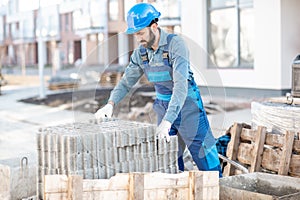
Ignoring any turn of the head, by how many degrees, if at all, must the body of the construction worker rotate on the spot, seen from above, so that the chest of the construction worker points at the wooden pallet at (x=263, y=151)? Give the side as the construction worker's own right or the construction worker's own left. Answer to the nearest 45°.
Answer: approximately 180°

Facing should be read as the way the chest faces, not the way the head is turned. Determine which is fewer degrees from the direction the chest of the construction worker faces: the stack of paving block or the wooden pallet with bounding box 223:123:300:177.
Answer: the stack of paving block

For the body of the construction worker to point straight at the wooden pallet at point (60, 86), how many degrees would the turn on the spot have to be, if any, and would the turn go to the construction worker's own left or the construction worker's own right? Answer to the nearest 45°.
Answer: approximately 135° to the construction worker's own right

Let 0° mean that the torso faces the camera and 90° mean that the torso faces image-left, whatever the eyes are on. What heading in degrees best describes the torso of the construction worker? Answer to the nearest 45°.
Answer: approximately 45°

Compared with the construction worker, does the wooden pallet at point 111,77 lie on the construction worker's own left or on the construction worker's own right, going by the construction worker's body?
on the construction worker's own right

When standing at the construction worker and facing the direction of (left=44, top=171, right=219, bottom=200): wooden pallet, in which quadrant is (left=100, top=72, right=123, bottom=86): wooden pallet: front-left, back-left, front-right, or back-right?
back-right

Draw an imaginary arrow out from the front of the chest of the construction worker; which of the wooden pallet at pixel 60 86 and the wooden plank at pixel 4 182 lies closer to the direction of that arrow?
the wooden plank

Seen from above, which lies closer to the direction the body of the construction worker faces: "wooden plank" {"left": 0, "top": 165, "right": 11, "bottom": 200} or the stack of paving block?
the stack of paving block

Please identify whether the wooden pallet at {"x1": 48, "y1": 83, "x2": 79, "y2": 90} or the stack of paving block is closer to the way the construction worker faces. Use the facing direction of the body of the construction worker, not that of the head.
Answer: the stack of paving block
